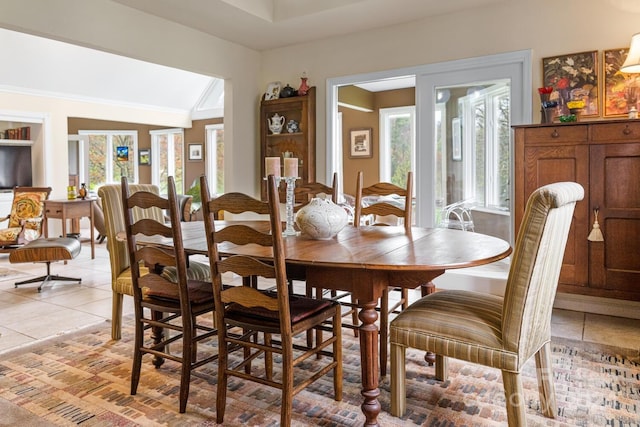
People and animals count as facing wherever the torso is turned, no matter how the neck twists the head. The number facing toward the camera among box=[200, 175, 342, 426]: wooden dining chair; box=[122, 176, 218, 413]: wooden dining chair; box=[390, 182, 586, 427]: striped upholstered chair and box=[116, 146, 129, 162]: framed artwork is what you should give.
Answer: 1

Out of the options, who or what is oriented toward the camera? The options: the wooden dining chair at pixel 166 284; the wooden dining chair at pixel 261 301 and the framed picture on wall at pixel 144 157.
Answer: the framed picture on wall

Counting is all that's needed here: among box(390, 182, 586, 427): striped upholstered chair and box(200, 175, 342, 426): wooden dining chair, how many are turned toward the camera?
0

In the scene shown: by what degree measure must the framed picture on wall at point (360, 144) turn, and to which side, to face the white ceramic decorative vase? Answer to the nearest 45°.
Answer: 0° — it already faces it

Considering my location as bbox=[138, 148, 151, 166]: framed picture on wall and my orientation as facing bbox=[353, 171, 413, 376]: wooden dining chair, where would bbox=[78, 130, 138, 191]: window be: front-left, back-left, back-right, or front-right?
back-right

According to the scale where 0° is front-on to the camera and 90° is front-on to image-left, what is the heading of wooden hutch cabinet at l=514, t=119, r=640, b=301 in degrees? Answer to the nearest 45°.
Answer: approximately 0°

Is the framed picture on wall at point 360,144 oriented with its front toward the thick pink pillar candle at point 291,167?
yes

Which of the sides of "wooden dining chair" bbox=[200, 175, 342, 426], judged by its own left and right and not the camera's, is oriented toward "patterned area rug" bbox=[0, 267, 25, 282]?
left

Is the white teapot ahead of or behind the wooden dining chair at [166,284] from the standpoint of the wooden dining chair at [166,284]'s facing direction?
ahead

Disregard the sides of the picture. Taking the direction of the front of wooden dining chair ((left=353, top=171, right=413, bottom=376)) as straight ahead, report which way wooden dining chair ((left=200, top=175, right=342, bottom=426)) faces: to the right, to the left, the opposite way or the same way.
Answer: the opposite way

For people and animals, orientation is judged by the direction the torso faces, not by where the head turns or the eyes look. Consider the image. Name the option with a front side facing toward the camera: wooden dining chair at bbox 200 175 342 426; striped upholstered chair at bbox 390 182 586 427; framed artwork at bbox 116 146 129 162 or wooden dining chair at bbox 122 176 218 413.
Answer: the framed artwork
